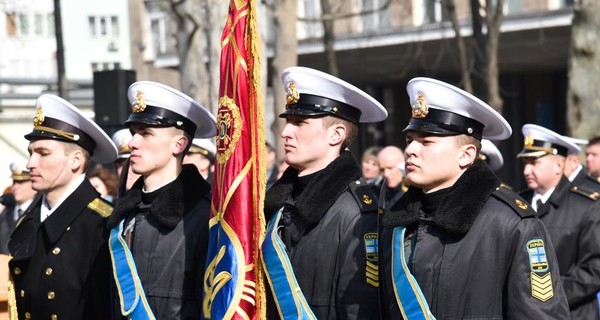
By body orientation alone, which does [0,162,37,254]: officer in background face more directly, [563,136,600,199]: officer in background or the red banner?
the red banner

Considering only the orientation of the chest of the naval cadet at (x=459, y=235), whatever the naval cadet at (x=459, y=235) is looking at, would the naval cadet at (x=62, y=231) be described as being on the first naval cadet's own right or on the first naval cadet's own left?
on the first naval cadet's own right

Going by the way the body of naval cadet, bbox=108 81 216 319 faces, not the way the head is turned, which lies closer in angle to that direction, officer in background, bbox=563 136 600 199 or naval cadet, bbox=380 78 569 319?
the naval cadet

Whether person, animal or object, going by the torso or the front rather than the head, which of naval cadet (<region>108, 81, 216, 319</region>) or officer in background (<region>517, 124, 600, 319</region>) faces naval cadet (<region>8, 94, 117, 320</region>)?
the officer in background

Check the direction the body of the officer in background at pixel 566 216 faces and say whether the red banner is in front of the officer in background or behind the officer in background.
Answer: in front

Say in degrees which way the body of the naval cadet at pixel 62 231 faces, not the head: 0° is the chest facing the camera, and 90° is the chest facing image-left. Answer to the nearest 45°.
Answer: approximately 45°

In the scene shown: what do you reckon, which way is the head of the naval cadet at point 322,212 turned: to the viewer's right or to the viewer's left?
to the viewer's left

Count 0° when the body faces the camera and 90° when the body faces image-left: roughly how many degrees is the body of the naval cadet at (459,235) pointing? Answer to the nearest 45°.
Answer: approximately 45°

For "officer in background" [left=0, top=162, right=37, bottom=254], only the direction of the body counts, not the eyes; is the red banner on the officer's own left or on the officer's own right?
on the officer's own left
